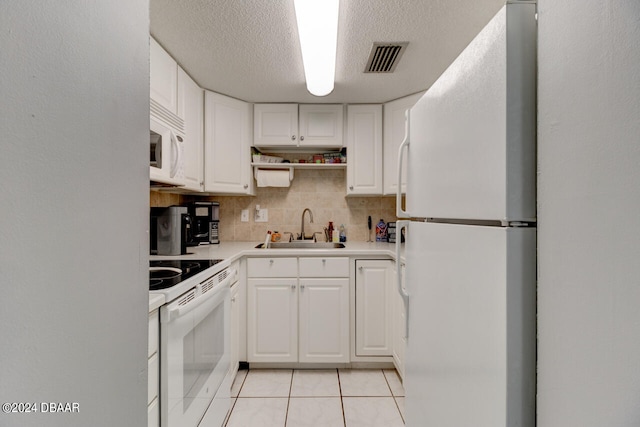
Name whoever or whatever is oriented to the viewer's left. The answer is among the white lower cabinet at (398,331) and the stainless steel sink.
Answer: the white lower cabinet

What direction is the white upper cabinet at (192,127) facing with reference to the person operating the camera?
facing to the right of the viewer

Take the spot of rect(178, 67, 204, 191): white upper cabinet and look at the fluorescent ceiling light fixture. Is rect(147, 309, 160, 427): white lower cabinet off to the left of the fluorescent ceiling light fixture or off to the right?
right

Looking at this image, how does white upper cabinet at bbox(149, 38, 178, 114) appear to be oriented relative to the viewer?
to the viewer's right

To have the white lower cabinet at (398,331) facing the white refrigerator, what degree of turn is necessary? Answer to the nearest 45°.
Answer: approximately 90° to its left

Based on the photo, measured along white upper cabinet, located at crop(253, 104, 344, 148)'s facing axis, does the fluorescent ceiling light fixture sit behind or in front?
in front

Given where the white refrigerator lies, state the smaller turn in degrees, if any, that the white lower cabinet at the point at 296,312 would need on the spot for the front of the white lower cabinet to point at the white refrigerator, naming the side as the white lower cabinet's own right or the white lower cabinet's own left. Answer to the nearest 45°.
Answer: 0° — it already faces it

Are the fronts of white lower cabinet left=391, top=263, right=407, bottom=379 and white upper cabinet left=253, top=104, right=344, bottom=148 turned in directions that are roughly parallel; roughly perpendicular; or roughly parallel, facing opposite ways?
roughly perpendicular

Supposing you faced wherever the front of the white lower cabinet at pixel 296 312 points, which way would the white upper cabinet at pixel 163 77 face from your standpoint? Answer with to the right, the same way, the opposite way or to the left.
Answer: to the left

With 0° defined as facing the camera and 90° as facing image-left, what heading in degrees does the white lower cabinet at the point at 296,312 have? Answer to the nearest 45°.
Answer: approximately 0°

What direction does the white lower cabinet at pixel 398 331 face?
to the viewer's left

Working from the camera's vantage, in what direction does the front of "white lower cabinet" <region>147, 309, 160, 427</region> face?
facing to the right of the viewer
